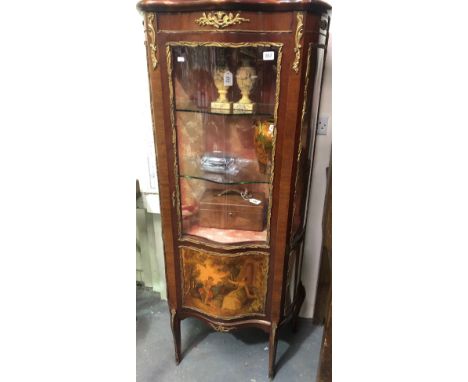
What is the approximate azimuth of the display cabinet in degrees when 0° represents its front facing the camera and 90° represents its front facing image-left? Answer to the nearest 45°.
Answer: approximately 0°
